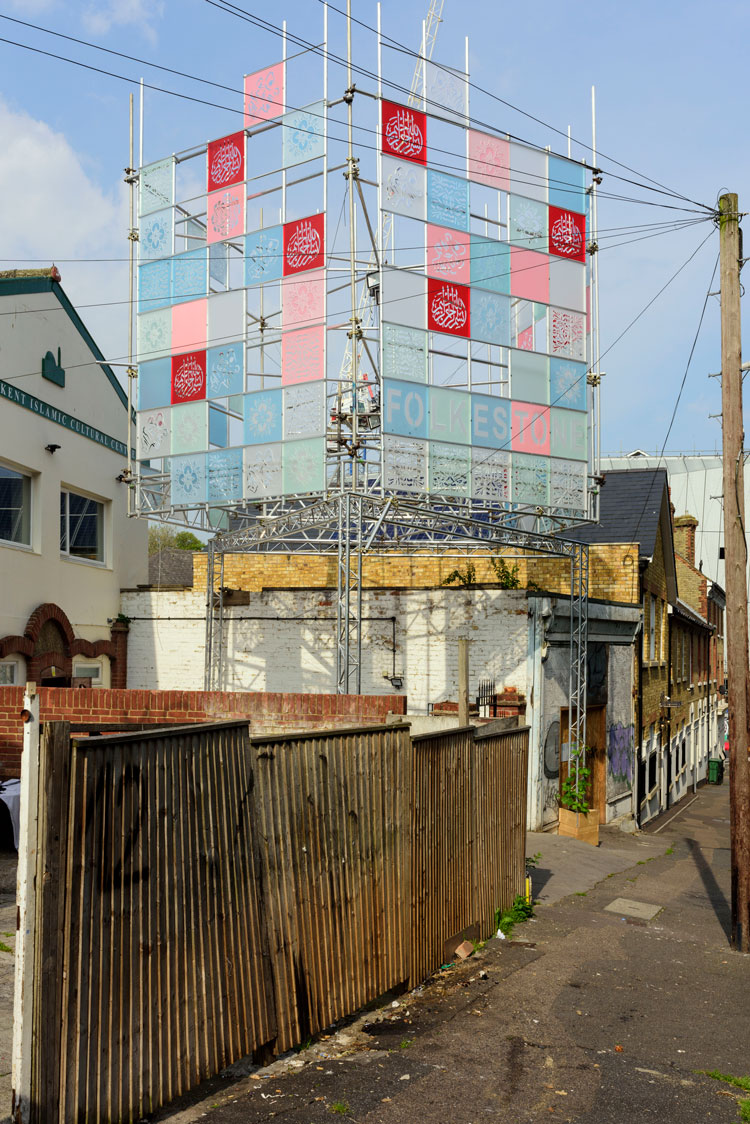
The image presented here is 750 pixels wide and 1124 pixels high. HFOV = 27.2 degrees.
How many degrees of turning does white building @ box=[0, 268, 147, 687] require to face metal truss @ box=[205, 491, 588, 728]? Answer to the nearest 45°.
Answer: approximately 45° to its left

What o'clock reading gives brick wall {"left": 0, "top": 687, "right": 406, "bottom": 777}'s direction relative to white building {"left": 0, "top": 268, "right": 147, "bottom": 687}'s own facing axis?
The brick wall is roughly at 1 o'clock from the white building.

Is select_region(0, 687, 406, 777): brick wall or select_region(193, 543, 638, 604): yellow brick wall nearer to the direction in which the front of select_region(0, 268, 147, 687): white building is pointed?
the brick wall

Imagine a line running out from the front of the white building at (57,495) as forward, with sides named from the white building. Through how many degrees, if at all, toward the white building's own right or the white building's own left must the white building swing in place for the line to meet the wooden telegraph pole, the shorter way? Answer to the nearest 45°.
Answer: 0° — it already faces it

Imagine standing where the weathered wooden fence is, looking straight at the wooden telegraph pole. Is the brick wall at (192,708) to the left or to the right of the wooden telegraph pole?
left

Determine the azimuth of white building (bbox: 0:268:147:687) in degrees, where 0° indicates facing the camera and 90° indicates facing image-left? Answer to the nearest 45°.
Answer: approximately 315°
